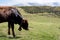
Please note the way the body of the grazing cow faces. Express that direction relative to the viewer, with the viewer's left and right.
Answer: facing to the right of the viewer
